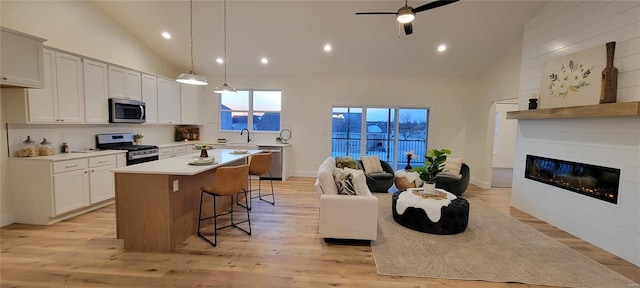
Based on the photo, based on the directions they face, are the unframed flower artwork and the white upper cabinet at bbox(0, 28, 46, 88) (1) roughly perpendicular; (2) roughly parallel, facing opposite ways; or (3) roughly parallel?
roughly parallel, facing opposite ways

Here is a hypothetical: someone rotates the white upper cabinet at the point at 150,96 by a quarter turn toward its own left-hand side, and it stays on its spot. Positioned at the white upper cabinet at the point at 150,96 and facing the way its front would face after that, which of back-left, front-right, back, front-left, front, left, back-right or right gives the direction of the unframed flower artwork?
right

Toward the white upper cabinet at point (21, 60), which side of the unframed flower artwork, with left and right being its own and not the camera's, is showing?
front

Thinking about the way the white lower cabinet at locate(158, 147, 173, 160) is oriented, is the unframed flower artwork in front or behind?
in front

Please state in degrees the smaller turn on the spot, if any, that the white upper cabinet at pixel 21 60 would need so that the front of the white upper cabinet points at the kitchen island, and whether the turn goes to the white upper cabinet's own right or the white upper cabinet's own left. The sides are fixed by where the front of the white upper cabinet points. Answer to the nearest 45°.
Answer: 0° — it already faces it

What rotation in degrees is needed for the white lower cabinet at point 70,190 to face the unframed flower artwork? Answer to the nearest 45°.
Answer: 0° — it already faces it

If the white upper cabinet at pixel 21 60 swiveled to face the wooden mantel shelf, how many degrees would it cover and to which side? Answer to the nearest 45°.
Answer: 0° — it already faces it

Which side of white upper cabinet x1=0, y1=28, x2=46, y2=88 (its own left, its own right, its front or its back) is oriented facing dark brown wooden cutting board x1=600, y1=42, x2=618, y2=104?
front

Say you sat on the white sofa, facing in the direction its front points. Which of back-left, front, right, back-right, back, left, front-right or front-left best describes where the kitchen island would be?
back

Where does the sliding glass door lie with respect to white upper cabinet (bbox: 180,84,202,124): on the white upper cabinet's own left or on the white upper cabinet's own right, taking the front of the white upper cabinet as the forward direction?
on the white upper cabinet's own left

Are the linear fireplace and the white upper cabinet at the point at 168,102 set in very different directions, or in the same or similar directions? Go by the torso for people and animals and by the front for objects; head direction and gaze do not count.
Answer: very different directions

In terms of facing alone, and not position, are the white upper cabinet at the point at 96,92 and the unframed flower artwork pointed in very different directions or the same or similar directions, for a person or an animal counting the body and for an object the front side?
very different directions

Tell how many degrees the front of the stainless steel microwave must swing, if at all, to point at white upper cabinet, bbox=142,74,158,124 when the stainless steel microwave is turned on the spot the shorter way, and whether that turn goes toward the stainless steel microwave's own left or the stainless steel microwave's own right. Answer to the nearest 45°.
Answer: approximately 90° to the stainless steel microwave's own left

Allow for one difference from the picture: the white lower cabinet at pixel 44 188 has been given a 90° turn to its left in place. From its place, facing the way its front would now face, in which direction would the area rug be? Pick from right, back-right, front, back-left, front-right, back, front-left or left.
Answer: right

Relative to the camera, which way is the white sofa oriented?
to the viewer's right

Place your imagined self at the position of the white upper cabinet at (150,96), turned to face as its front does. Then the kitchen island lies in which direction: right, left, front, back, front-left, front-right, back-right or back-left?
front-right

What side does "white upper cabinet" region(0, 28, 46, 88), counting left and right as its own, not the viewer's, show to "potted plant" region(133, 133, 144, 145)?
left

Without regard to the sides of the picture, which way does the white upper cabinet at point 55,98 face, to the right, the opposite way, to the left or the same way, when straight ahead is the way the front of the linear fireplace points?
the opposite way

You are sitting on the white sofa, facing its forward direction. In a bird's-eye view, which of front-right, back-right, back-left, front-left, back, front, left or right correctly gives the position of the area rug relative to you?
front
